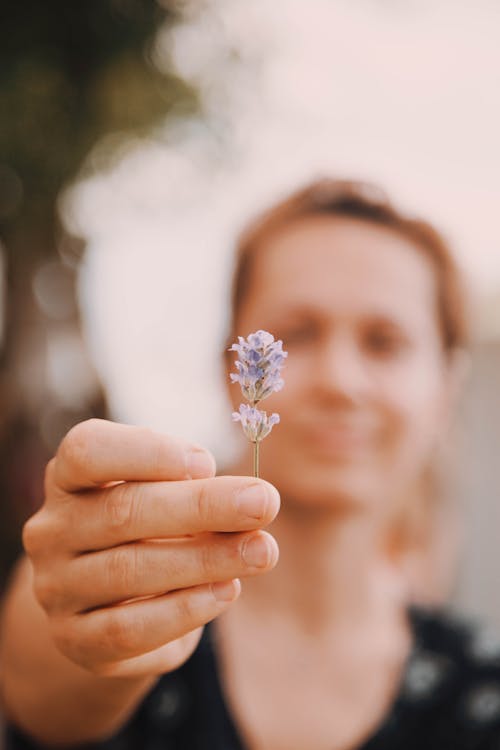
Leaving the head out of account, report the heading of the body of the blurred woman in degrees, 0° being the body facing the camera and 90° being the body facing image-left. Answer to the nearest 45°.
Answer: approximately 0°
